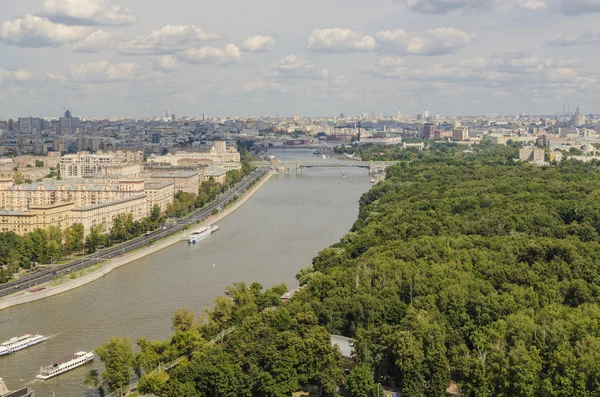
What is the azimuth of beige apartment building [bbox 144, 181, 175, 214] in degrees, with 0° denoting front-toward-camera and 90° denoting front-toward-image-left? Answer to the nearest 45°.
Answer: approximately 315°

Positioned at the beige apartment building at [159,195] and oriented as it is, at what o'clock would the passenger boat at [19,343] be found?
The passenger boat is roughly at 2 o'clock from the beige apartment building.

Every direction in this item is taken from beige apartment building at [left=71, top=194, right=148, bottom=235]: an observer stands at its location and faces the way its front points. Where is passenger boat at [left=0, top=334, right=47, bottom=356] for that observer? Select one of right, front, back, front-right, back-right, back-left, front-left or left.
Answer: front-right

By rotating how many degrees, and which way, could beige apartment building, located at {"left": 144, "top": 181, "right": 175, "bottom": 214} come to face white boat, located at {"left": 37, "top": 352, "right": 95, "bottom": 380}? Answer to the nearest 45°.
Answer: approximately 45° to its right

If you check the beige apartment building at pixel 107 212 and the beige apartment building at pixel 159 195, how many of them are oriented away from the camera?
0

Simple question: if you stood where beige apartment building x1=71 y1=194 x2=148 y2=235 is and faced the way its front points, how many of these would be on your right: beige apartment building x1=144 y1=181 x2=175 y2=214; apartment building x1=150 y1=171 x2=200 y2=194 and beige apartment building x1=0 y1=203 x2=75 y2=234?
1

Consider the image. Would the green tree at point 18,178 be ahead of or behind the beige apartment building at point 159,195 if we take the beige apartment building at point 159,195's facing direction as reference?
behind

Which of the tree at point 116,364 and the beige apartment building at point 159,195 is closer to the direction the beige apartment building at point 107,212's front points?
the tree

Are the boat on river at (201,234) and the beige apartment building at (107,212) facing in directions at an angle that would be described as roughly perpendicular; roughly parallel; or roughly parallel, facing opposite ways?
roughly perpendicular

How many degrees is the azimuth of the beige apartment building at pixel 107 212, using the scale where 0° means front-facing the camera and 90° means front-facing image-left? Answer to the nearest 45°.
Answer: approximately 315°

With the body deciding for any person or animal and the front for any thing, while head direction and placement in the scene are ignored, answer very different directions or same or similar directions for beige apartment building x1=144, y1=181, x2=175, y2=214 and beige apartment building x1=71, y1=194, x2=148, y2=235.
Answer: same or similar directions
